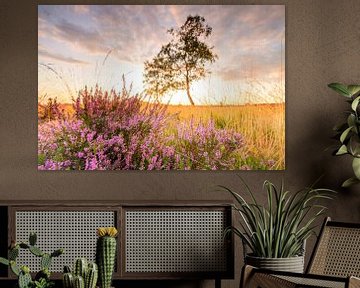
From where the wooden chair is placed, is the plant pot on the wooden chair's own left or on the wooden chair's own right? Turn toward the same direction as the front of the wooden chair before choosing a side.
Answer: on the wooden chair's own right

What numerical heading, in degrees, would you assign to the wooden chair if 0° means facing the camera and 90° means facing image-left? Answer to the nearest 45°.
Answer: approximately 45°

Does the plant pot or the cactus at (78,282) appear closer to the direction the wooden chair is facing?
the cactus
